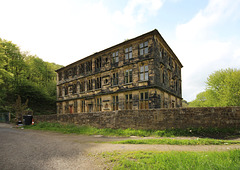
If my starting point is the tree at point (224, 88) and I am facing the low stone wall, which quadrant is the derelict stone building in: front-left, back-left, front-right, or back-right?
front-right

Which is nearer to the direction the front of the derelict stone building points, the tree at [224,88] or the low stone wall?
the low stone wall

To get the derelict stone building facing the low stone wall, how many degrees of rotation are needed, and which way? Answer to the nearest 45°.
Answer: approximately 45° to its left

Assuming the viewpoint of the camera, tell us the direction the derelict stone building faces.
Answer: facing the viewer and to the left of the viewer

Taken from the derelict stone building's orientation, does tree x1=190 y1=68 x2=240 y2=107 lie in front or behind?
behind

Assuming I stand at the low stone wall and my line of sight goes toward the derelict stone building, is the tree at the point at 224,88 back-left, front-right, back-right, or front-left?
front-right
